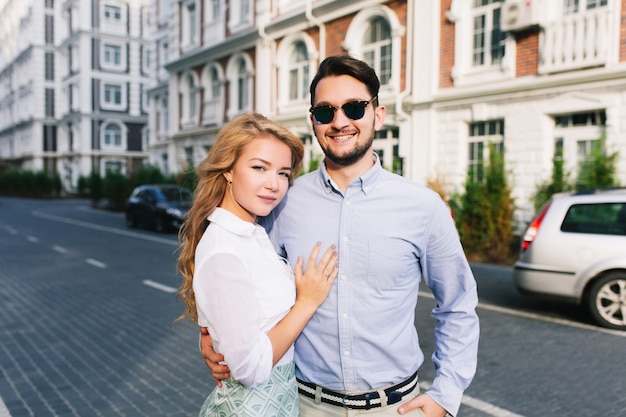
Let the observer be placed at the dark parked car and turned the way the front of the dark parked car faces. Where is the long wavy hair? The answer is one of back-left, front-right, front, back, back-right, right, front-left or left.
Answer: front-right

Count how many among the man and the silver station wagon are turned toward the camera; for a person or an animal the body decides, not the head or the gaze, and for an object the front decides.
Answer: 1

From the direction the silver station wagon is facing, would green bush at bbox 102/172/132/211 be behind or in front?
behind

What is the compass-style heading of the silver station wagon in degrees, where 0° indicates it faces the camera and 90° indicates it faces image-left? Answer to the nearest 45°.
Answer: approximately 270°

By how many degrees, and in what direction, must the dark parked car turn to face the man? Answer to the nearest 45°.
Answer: approximately 45° to its right

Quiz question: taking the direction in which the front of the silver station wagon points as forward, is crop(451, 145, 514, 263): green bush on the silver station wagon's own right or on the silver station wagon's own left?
on the silver station wagon's own left
